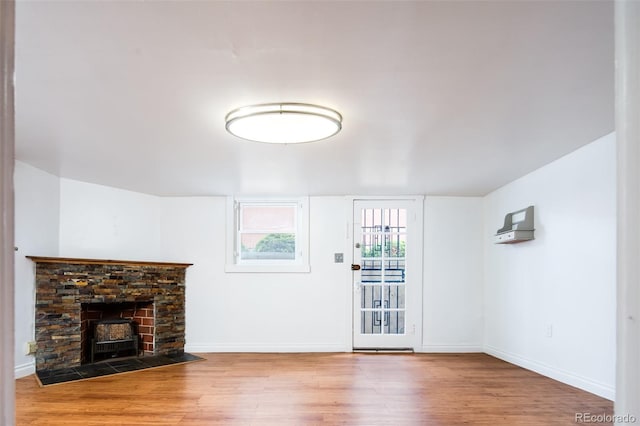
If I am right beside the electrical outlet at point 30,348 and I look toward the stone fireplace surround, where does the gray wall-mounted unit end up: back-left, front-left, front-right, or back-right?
front-right

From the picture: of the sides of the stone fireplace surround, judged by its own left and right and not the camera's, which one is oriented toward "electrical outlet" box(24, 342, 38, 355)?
right

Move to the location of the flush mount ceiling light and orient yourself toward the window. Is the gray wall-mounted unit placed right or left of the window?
right

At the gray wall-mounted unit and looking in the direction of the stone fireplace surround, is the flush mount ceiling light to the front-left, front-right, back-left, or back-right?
front-left

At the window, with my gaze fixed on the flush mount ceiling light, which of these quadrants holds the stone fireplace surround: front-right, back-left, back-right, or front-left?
front-right

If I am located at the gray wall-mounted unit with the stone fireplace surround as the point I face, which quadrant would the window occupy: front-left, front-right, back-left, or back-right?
front-right

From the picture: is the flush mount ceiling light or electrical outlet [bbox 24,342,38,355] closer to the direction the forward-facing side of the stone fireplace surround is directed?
the flush mount ceiling light

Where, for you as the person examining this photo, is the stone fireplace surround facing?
facing the viewer and to the right of the viewer

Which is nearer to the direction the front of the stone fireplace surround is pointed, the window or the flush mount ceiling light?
the flush mount ceiling light

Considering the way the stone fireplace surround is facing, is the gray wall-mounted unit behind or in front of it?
in front
